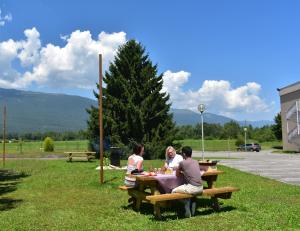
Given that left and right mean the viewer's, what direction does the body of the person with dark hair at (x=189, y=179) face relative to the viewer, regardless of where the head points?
facing away from the viewer and to the left of the viewer

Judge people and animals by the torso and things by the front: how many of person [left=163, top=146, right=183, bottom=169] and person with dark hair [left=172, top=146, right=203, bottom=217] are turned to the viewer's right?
0

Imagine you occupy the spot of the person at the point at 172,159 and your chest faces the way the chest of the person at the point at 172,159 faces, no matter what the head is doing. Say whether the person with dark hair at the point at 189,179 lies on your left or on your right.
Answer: on your left

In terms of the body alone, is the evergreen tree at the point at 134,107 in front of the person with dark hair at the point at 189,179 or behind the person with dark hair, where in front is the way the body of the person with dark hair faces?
in front

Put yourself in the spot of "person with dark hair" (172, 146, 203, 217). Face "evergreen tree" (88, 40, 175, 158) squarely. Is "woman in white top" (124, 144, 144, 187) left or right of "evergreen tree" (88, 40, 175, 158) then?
left

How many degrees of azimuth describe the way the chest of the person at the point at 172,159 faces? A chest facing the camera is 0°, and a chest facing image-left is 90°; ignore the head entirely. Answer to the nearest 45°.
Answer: approximately 45°

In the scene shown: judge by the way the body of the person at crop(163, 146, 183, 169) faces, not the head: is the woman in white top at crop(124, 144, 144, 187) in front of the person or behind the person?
in front

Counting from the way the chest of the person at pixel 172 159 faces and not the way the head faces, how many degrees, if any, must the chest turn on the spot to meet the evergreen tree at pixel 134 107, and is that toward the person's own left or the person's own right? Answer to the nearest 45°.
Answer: approximately 135° to the person's own right
